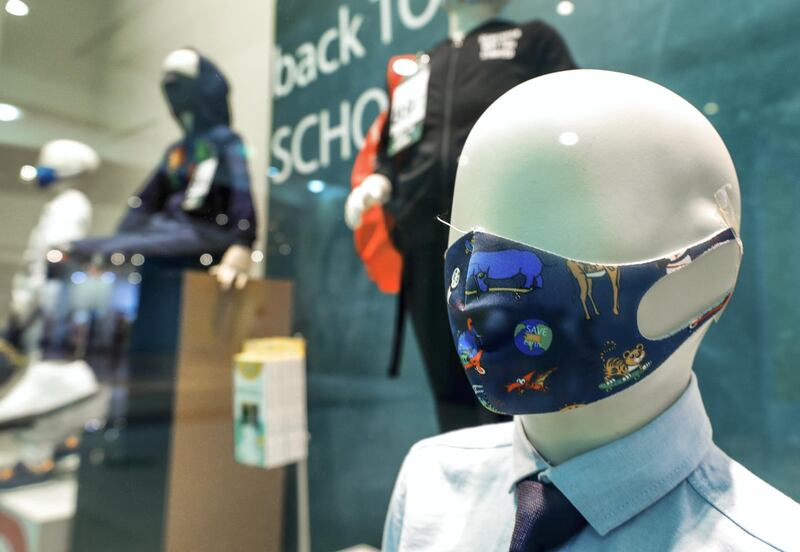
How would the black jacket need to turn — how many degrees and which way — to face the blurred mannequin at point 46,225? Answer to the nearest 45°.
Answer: approximately 45° to its right

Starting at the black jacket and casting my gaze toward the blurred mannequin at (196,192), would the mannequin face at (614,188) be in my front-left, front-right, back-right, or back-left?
back-left

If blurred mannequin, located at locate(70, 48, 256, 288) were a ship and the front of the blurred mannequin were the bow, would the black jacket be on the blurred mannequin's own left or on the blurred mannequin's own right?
on the blurred mannequin's own left

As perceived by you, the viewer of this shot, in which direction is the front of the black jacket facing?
facing the viewer and to the left of the viewer

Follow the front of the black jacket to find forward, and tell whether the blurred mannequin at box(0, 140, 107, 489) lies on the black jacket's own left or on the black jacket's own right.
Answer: on the black jacket's own right

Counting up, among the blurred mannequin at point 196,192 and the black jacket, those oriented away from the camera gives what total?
0

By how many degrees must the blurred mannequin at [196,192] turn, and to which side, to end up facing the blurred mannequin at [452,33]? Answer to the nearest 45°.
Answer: approximately 90° to its left

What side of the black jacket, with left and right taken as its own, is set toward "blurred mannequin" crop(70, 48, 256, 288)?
right

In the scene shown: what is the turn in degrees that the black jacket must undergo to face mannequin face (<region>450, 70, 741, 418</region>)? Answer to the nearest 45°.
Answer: approximately 45° to its left
